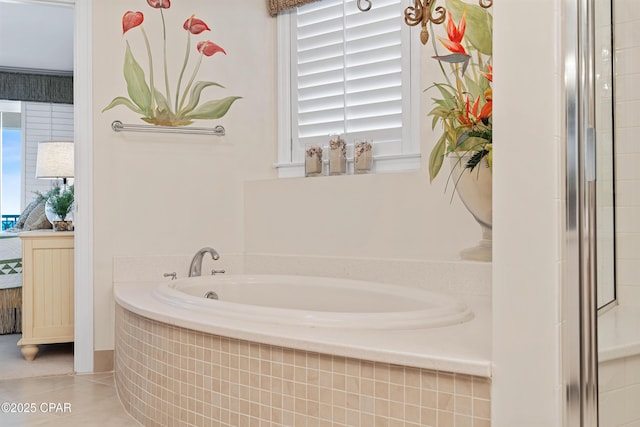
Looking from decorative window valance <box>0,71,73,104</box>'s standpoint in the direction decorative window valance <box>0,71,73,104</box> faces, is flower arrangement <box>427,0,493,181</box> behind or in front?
in front

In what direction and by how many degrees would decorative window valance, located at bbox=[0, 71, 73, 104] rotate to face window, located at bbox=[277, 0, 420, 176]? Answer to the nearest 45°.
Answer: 0° — it already faces it

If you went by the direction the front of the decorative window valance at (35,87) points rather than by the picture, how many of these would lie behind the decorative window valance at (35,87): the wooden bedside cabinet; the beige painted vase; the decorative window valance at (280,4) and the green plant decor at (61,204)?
0

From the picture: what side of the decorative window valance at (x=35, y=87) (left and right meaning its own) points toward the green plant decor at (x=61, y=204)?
front

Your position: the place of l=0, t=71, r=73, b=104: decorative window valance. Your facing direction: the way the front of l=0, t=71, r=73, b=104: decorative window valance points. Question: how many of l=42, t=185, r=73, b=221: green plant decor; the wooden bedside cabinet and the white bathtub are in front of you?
3

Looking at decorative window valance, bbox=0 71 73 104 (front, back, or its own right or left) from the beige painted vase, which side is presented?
front

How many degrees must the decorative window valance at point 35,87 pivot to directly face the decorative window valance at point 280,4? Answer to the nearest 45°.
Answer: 0° — it already faces it

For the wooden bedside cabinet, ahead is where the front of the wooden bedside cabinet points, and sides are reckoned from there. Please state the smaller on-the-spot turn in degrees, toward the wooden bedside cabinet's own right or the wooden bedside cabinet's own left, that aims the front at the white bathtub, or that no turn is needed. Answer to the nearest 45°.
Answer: approximately 135° to the wooden bedside cabinet's own left

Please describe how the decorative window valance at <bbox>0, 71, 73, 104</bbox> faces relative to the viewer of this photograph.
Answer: facing the viewer

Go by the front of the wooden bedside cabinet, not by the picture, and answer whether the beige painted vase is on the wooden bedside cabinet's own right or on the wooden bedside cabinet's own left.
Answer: on the wooden bedside cabinet's own left
